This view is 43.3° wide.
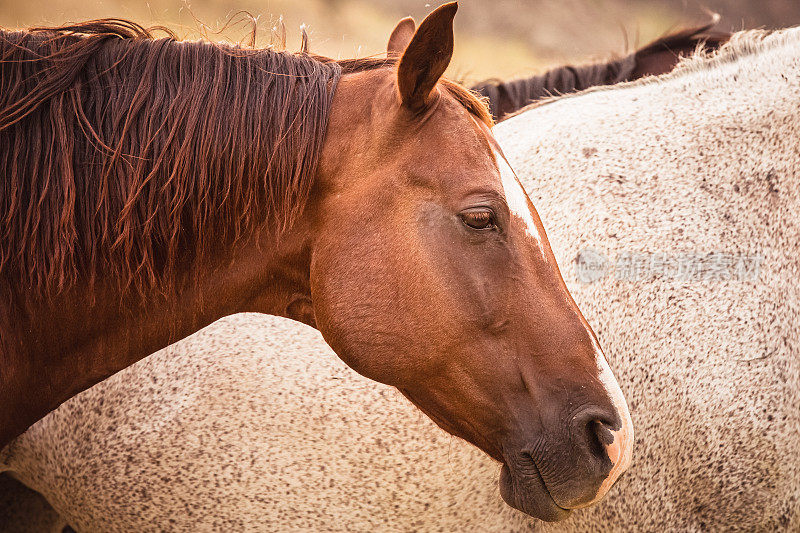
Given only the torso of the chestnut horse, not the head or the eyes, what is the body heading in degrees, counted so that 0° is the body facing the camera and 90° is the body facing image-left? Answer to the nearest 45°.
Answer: approximately 270°
